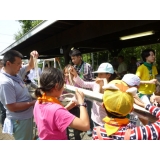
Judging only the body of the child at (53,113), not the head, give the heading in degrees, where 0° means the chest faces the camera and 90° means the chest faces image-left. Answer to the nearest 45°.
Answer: approximately 225°

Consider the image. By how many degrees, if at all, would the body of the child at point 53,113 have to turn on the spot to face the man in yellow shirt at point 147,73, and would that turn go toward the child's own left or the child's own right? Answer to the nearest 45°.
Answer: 0° — they already face them

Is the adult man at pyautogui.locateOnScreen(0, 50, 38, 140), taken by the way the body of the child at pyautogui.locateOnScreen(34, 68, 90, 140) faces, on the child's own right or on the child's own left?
on the child's own left

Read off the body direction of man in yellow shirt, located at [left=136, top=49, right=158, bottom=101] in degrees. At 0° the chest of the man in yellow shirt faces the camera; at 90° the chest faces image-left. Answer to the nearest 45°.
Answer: approximately 315°

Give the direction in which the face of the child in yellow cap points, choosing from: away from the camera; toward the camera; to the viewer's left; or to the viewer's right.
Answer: away from the camera

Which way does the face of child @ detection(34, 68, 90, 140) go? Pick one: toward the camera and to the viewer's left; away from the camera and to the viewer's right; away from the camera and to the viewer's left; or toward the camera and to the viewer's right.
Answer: away from the camera and to the viewer's right

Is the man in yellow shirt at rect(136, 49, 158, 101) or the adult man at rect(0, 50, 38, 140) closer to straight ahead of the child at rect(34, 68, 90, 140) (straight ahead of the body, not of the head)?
the man in yellow shirt

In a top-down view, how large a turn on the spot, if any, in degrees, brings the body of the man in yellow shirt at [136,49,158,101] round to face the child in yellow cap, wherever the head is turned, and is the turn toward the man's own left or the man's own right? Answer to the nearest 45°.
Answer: approximately 45° to the man's own right

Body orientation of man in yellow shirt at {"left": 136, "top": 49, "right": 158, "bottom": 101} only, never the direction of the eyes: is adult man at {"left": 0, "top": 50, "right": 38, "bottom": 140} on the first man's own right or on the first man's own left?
on the first man's own right
